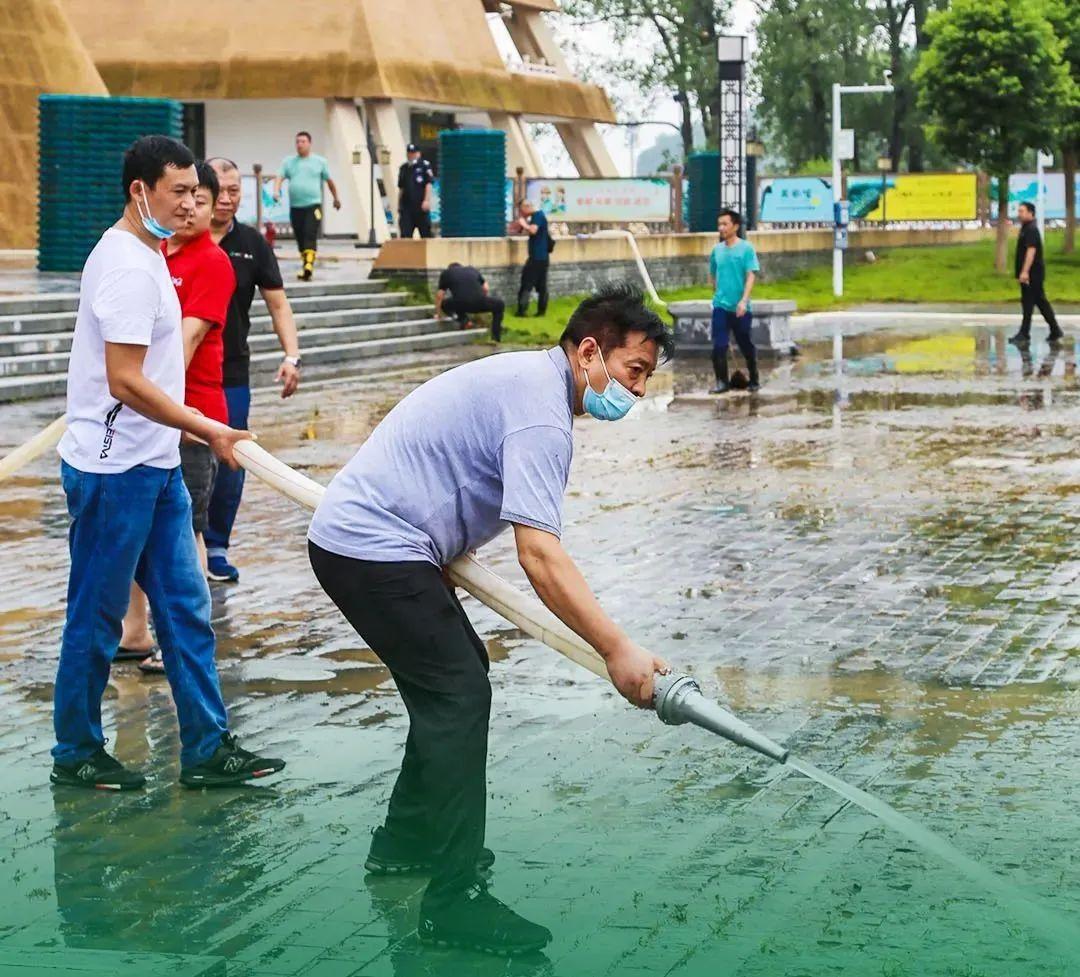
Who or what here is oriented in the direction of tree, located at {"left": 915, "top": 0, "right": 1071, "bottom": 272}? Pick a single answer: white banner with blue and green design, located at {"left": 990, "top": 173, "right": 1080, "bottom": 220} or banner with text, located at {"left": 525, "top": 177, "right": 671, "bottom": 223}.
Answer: white banner with blue and green design, located at {"left": 990, "top": 173, "right": 1080, "bottom": 220}

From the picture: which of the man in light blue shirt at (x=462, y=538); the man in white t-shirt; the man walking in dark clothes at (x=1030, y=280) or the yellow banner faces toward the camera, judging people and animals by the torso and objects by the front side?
the yellow banner

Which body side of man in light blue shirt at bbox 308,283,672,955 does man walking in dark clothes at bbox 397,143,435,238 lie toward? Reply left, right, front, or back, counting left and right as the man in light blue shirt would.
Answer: left

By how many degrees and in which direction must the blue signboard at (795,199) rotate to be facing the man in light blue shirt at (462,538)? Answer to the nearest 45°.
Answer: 0° — it already faces them

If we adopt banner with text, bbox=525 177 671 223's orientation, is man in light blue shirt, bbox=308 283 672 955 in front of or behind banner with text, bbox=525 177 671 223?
in front

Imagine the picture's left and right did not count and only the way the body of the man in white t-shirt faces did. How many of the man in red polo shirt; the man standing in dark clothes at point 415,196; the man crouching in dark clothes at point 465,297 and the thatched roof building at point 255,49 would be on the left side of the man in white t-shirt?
4

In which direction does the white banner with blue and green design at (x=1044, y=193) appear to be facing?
toward the camera

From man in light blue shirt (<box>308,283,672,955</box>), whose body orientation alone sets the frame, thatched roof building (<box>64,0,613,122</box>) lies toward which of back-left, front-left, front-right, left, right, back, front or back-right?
left

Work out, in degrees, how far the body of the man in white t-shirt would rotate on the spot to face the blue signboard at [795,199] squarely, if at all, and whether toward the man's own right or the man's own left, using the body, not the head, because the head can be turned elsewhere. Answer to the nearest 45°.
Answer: approximately 90° to the man's own left

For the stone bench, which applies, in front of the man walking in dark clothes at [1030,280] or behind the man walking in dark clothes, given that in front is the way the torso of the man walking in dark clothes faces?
in front

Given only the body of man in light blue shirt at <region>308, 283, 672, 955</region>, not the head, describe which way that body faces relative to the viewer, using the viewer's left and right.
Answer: facing to the right of the viewer

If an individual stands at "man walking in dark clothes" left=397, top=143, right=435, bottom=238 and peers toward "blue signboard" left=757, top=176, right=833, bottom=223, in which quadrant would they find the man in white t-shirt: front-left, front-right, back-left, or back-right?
back-right

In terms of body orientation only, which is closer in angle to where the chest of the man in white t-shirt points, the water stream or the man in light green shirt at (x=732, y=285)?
the water stream

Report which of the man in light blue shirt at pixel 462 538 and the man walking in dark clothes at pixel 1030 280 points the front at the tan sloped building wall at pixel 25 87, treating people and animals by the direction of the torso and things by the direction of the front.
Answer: the man walking in dark clothes

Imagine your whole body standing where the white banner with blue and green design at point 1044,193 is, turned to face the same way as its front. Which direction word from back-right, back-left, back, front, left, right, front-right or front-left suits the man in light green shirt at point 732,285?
front

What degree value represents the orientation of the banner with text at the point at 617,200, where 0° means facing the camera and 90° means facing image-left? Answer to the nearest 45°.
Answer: approximately 0°
